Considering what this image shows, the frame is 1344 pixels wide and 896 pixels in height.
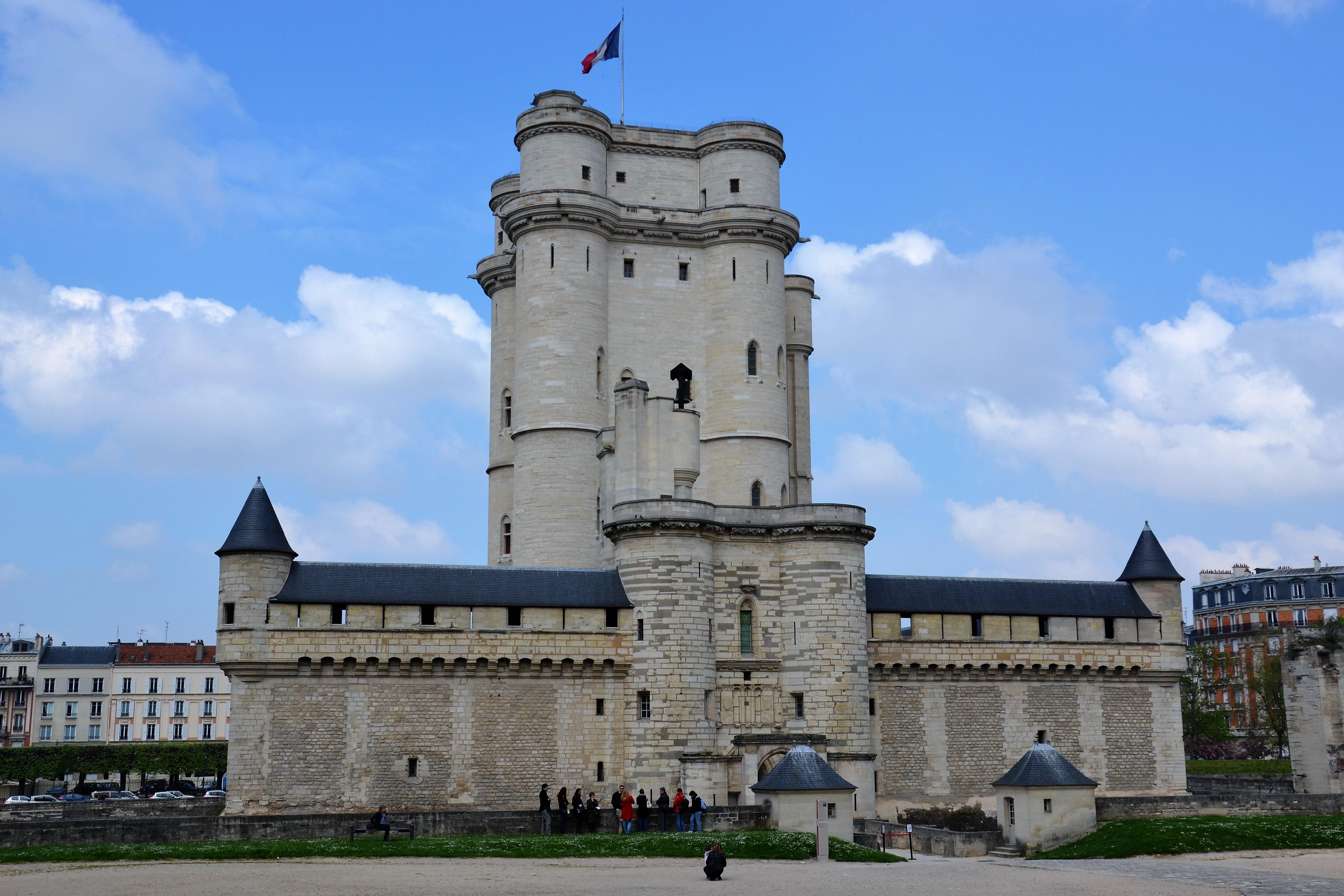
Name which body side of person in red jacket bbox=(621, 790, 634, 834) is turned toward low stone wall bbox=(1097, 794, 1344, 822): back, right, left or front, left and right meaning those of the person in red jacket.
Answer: right

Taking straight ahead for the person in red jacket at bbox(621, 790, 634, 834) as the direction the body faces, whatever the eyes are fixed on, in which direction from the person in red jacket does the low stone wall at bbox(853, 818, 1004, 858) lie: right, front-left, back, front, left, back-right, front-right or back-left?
right

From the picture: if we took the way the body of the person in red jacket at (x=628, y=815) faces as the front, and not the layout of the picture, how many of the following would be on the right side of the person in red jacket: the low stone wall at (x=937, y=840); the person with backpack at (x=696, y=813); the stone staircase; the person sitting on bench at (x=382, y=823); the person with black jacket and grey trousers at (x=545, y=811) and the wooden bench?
3

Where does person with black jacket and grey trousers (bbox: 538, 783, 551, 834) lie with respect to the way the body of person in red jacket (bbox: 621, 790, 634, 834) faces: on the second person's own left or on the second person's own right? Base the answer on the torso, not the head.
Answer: on the second person's own left

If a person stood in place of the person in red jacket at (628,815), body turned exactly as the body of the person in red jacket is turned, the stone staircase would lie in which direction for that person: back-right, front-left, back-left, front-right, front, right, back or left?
right

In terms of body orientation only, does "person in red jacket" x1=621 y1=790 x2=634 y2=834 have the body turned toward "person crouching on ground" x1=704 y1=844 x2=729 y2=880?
no

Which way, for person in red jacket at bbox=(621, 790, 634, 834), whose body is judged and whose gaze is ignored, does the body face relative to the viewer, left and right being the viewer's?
facing away from the viewer

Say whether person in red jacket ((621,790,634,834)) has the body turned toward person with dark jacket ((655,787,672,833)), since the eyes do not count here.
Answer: no

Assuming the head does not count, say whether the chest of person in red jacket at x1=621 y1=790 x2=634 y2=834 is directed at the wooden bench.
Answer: no

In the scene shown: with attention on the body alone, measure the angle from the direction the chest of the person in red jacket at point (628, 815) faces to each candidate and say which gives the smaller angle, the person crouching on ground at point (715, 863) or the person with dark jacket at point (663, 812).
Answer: the person with dark jacket

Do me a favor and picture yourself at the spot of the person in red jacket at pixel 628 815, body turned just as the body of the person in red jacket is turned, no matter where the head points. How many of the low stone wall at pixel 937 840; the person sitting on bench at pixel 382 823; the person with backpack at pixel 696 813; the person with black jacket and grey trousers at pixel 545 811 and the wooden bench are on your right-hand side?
2

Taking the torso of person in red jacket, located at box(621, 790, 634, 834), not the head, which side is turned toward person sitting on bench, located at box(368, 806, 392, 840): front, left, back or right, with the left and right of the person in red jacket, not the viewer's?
left
